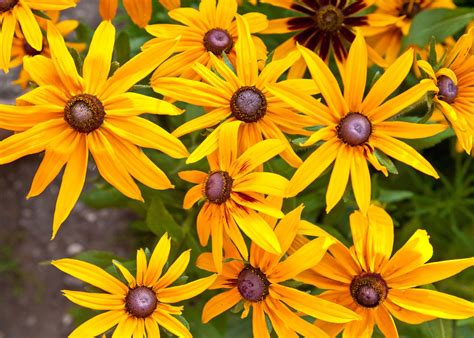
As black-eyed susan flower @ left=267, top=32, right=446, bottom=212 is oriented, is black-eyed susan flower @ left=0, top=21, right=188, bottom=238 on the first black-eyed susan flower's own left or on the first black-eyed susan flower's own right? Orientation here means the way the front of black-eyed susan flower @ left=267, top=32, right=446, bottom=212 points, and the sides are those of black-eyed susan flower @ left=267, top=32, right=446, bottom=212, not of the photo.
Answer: on the first black-eyed susan flower's own right

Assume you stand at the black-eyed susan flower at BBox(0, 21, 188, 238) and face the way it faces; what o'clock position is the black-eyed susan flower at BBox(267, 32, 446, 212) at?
the black-eyed susan flower at BBox(267, 32, 446, 212) is roughly at 10 o'clock from the black-eyed susan flower at BBox(0, 21, 188, 238).

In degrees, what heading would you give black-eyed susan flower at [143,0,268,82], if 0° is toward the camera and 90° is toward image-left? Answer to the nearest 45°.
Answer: approximately 0°
